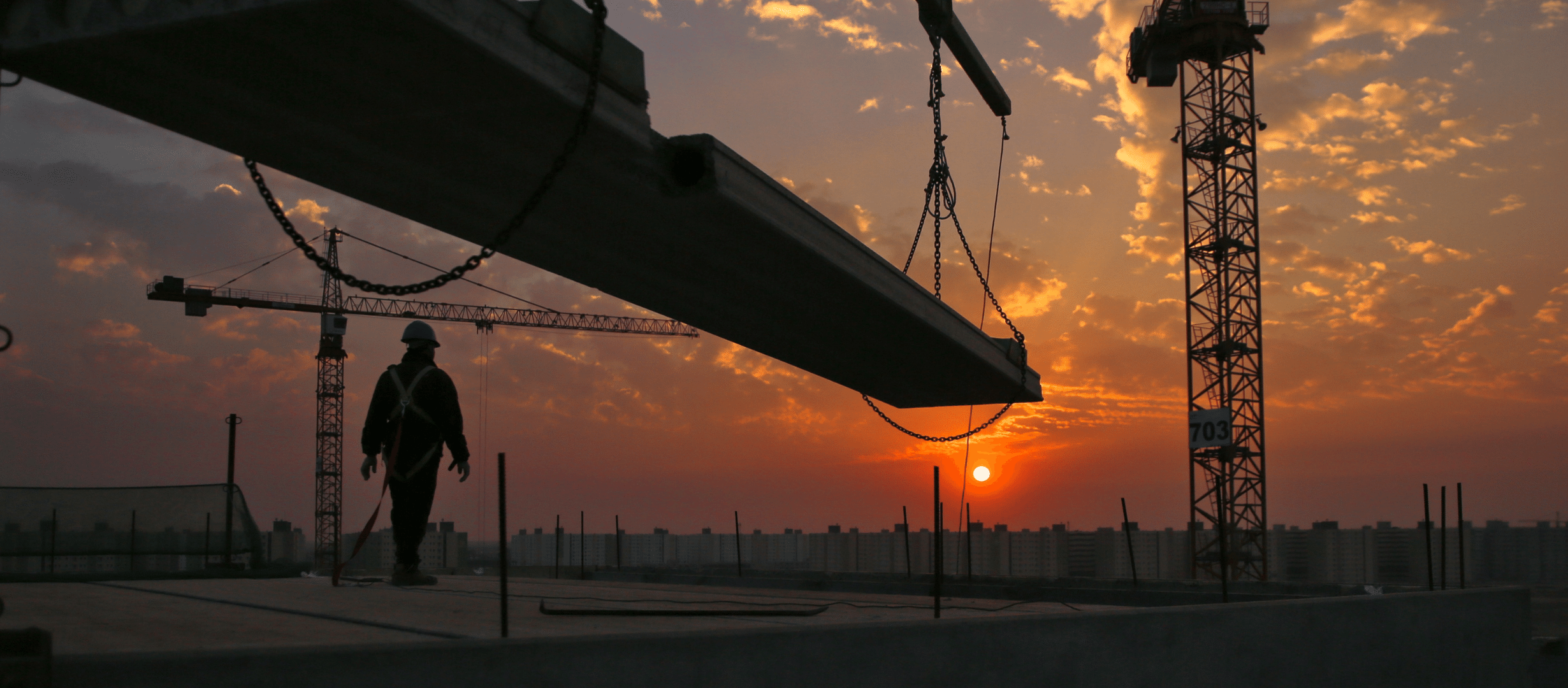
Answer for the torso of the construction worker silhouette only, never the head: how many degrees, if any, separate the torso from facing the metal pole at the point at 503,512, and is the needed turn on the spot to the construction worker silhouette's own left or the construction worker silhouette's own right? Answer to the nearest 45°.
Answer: approximately 135° to the construction worker silhouette's own right

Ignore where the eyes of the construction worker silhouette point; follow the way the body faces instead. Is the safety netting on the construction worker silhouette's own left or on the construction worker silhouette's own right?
on the construction worker silhouette's own left

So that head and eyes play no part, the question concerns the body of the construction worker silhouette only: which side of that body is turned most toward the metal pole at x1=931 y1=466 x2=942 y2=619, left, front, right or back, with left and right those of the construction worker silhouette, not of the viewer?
right

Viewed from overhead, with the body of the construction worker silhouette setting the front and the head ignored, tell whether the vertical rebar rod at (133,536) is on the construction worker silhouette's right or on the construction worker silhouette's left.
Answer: on the construction worker silhouette's left

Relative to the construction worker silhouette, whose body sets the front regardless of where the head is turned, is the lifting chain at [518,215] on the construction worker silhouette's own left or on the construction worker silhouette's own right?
on the construction worker silhouette's own right

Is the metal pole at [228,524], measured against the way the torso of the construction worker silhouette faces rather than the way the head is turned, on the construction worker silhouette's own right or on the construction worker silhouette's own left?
on the construction worker silhouette's own left

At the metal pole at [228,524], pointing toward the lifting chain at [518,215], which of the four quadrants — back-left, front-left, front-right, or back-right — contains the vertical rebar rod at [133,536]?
back-right

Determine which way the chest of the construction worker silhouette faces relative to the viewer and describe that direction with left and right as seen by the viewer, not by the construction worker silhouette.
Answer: facing away from the viewer and to the right of the viewer

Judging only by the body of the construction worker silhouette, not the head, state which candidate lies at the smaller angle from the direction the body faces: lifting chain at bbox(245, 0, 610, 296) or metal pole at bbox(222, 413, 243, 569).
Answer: the metal pole
